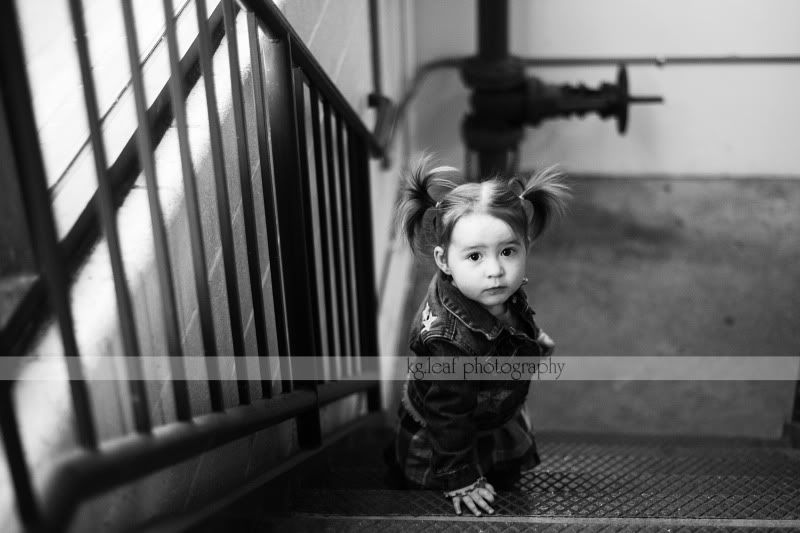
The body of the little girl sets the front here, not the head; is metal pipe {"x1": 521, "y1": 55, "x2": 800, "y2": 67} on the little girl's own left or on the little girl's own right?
on the little girl's own left

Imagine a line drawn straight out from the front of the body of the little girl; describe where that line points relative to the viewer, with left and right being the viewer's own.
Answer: facing the viewer and to the right of the viewer

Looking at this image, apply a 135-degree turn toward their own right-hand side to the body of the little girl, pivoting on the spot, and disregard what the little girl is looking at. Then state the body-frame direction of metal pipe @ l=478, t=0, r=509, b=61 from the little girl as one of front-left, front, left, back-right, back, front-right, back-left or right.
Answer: right

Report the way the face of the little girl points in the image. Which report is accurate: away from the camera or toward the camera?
toward the camera
